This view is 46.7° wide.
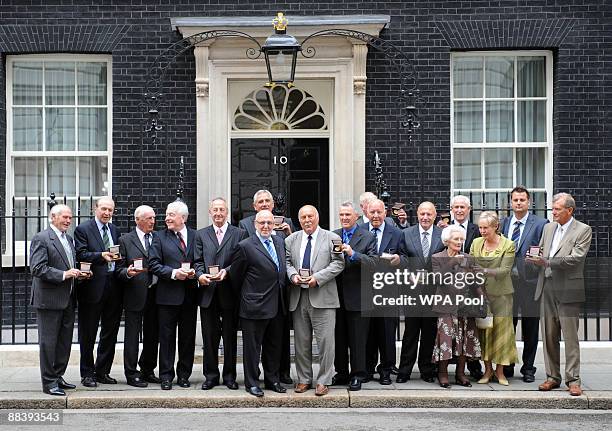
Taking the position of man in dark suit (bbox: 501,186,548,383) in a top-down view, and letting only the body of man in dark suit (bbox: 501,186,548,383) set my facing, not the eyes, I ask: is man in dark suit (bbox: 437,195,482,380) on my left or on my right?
on my right

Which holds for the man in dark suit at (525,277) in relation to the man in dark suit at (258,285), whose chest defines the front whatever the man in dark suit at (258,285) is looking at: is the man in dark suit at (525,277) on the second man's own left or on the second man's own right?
on the second man's own left

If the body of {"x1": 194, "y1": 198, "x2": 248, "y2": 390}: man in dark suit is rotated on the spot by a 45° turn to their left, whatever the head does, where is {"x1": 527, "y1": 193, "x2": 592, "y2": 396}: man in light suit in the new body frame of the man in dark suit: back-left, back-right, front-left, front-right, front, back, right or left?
front-left

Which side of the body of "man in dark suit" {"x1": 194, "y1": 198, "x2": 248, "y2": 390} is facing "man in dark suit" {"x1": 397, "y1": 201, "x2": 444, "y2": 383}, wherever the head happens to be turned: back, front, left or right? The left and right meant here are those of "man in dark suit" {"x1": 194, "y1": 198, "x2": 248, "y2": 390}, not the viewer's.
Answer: left

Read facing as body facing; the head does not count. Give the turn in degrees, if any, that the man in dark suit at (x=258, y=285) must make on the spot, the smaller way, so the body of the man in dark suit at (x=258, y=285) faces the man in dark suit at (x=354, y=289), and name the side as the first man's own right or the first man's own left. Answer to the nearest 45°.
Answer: approximately 45° to the first man's own left

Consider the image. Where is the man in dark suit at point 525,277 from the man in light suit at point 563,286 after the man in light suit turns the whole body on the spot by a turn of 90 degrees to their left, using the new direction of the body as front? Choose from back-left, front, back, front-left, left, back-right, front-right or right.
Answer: back

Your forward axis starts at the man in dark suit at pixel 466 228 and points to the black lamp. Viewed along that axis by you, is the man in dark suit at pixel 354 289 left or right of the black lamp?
left

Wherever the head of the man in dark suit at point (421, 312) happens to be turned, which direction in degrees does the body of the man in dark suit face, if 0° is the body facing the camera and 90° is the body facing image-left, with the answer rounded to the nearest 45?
approximately 0°

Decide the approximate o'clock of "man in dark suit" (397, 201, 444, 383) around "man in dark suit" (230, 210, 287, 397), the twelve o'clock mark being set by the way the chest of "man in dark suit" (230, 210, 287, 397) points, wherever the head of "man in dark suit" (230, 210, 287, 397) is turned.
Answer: "man in dark suit" (397, 201, 444, 383) is roughly at 10 o'clock from "man in dark suit" (230, 210, 287, 397).

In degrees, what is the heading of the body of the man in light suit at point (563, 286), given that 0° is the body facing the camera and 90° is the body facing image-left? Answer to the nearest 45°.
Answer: approximately 45°

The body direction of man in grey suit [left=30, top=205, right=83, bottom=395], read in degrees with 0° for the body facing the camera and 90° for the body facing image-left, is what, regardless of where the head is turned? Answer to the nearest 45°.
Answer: approximately 315°

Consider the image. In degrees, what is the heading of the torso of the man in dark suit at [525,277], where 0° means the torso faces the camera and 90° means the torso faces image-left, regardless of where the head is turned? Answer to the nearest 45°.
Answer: approximately 0°
